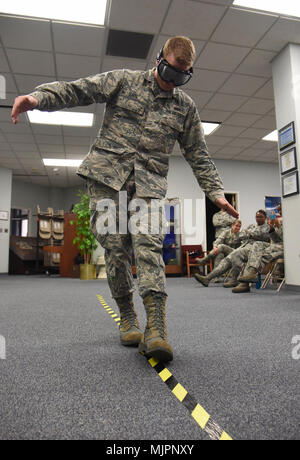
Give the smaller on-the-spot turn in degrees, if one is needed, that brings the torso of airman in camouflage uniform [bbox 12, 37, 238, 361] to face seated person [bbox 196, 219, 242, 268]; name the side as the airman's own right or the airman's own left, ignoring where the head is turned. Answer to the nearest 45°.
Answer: approximately 135° to the airman's own left

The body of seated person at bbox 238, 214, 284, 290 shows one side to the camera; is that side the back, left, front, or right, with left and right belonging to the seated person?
left

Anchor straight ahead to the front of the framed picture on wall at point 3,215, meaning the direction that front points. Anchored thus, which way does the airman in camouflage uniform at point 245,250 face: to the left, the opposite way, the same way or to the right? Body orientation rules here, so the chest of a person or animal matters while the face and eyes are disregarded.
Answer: to the right

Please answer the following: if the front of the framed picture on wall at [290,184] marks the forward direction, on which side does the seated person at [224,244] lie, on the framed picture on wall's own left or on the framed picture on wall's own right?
on the framed picture on wall's own right

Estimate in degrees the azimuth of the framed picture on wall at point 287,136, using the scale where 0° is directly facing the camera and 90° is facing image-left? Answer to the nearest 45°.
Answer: approximately 45°

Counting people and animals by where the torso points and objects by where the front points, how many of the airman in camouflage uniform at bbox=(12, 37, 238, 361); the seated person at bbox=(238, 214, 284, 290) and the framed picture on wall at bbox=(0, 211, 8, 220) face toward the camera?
2

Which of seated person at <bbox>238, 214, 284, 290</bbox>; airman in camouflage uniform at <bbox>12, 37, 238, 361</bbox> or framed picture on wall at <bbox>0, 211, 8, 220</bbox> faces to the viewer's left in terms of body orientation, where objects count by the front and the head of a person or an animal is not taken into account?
the seated person
